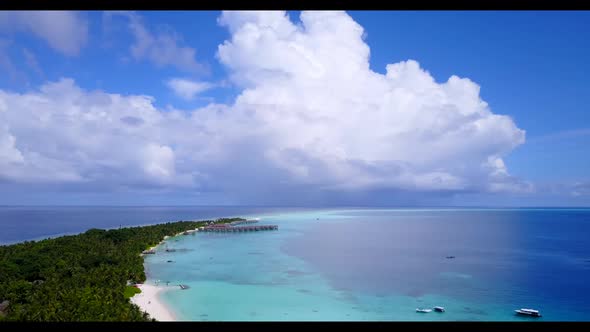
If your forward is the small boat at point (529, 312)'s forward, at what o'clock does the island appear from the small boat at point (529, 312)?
The island is roughly at 11 o'clock from the small boat.

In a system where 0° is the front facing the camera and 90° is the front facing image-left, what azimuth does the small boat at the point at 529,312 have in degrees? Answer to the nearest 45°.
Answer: approximately 90°
